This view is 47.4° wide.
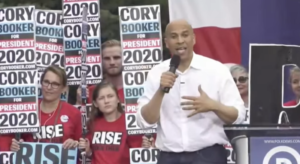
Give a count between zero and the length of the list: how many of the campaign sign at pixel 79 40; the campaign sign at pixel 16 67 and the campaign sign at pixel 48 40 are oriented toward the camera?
3

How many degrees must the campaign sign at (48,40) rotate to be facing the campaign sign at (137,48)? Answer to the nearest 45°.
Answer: approximately 45° to its left

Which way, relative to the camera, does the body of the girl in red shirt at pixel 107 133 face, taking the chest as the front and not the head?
toward the camera

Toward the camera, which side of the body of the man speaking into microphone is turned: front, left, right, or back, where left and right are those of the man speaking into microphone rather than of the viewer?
front

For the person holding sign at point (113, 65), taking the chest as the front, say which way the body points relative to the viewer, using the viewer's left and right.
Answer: facing the viewer

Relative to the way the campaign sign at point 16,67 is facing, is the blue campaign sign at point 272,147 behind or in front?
in front

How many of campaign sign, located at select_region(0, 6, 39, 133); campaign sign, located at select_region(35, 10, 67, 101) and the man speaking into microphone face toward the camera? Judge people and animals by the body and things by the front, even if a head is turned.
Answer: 3
